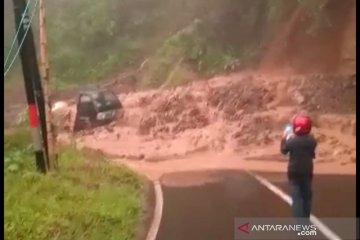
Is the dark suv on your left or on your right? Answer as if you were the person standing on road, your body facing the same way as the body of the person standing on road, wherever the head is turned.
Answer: on your left

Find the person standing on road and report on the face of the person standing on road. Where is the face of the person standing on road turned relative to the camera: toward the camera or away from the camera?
away from the camera

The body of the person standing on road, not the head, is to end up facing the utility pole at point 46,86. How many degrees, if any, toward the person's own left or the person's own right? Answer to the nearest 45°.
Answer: approximately 45° to the person's own left

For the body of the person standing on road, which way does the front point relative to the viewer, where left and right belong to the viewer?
facing away from the viewer and to the left of the viewer

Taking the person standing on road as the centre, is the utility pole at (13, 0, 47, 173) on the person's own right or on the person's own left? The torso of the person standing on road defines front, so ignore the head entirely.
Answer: on the person's own left
